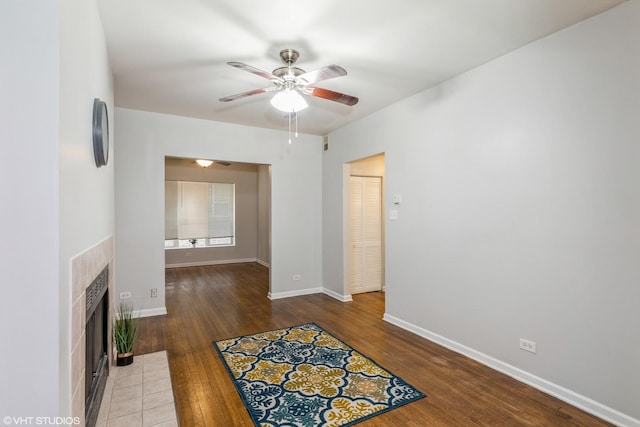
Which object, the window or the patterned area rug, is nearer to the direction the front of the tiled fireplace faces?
the patterned area rug

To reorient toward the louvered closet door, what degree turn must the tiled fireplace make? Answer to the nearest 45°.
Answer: approximately 45° to its left

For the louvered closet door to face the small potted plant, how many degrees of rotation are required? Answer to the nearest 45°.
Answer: approximately 90° to its right

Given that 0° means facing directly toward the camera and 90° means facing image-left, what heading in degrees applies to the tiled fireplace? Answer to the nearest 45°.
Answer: approximately 270°

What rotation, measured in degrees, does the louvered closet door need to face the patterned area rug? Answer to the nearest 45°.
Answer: approximately 45° to its right

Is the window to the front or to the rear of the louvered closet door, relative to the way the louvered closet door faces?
to the rear

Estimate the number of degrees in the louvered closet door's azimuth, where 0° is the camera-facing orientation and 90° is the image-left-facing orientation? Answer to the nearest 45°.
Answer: approximately 315°

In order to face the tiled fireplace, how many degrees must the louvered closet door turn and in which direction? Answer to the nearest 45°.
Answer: approximately 45° to its right

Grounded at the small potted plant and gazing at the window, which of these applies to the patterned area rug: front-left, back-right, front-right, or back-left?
back-right

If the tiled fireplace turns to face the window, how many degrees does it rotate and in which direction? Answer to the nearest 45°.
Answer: approximately 90° to its left

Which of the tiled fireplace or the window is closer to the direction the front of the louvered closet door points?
the tiled fireplace

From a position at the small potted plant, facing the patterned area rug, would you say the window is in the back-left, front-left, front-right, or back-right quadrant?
back-left

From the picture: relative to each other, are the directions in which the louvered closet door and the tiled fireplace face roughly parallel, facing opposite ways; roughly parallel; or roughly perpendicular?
roughly perpendicular
